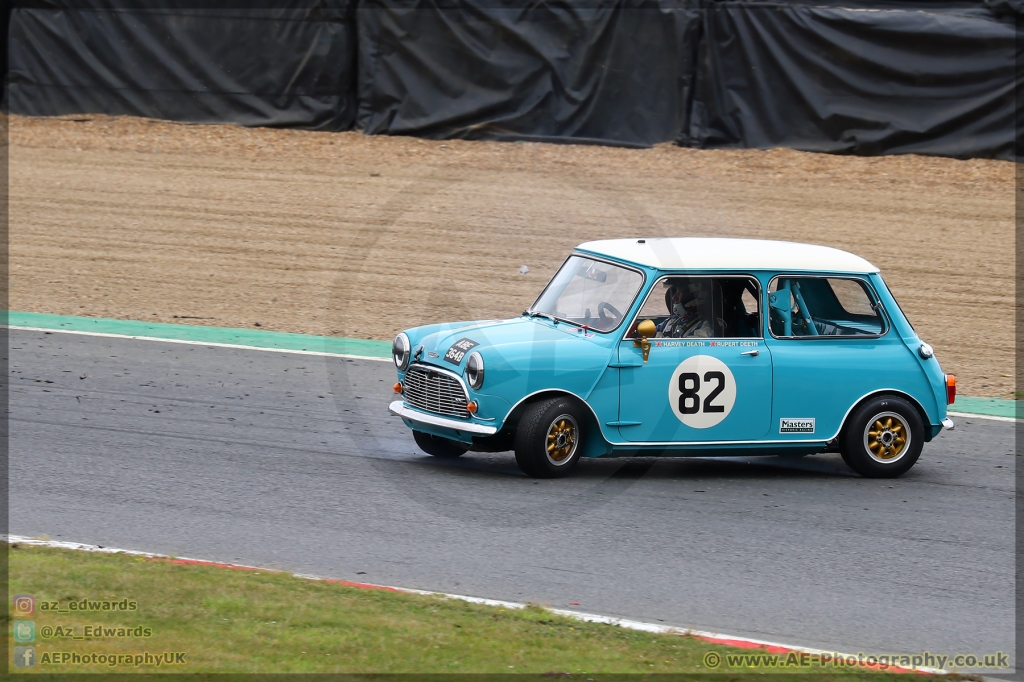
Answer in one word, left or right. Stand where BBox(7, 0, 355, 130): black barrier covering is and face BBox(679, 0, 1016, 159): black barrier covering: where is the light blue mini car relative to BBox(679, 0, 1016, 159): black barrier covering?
right

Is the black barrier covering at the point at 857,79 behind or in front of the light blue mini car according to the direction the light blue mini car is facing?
behind

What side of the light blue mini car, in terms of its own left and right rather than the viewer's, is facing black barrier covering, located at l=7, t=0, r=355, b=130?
right

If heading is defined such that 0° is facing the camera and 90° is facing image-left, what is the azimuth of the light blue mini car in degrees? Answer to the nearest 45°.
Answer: approximately 45°

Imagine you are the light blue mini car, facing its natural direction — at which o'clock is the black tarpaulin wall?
The black tarpaulin wall is roughly at 4 o'clock from the light blue mini car.

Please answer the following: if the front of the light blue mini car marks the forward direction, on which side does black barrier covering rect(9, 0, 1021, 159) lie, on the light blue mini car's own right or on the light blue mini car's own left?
on the light blue mini car's own right
